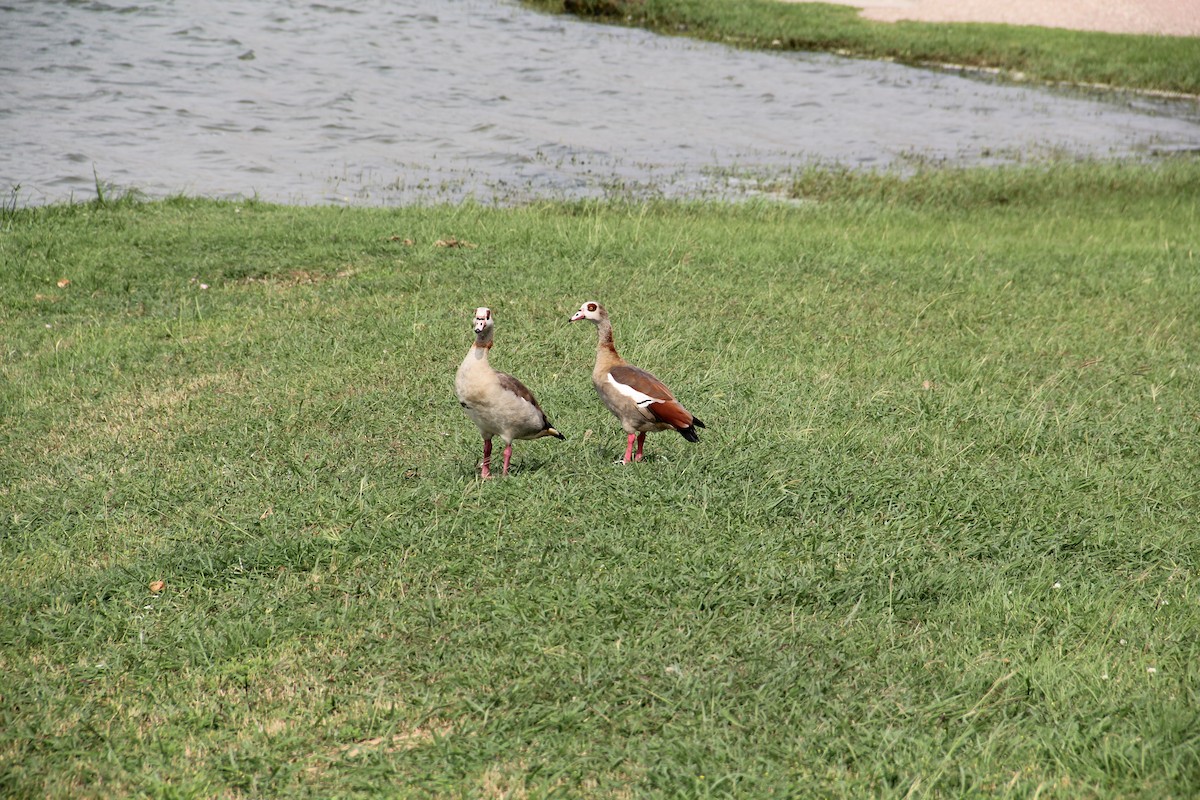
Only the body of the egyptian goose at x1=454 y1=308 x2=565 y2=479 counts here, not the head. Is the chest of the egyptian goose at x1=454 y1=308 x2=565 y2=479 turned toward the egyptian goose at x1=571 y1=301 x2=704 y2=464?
no

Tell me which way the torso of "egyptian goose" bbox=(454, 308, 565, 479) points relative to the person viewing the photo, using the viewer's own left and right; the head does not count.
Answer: facing the viewer and to the left of the viewer

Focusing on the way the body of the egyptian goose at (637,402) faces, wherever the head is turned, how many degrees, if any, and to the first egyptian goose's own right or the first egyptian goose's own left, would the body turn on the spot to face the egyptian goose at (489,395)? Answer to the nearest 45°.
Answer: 0° — it already faces it

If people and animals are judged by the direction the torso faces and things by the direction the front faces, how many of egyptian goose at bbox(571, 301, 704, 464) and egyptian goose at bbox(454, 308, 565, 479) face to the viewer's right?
0

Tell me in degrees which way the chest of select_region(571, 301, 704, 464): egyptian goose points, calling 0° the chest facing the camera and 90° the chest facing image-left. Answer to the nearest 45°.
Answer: approximately 90°
